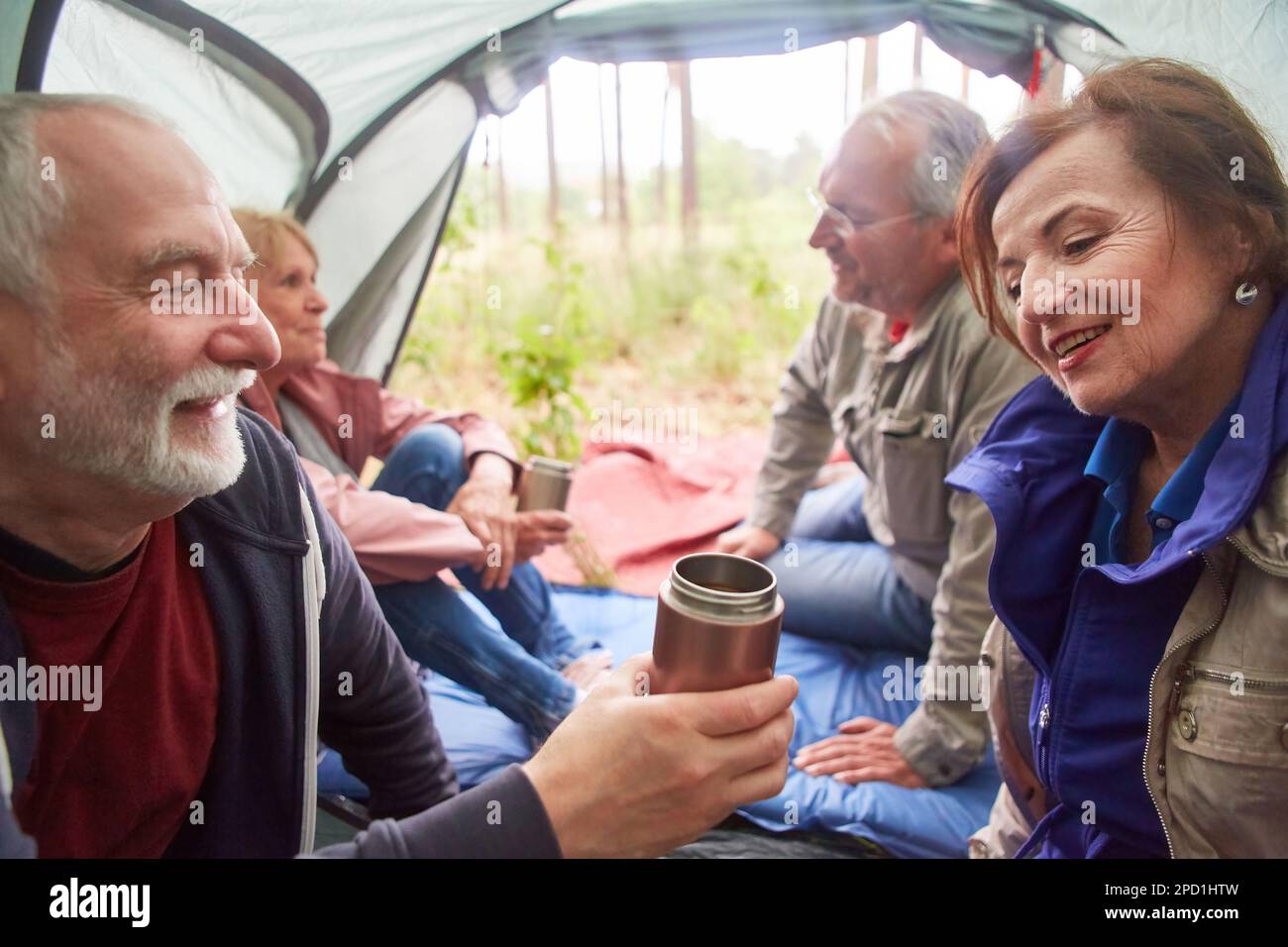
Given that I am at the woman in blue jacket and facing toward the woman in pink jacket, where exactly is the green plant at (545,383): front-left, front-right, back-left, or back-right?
front-right

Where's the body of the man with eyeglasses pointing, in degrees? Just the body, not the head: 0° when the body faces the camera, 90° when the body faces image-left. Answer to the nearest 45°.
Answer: approximately 45°

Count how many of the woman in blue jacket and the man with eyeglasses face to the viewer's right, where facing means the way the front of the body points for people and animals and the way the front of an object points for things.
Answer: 0

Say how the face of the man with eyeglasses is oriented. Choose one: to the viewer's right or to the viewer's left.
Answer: to the viewer's left

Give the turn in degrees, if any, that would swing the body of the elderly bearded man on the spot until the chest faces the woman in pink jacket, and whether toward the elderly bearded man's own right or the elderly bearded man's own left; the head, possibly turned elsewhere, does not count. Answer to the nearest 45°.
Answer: approximately 135° to the elderly bearded man's own left

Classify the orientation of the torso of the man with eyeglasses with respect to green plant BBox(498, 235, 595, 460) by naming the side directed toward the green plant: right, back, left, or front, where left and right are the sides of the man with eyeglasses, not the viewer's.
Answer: right

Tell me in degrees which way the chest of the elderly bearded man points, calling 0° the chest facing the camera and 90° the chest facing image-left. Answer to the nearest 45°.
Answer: approximately 315°

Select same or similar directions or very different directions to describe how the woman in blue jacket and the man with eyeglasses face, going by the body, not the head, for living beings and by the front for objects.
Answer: same or similar directions

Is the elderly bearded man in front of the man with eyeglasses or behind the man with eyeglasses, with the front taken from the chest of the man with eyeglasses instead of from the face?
in front

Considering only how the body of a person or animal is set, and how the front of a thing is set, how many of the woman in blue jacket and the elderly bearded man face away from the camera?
0

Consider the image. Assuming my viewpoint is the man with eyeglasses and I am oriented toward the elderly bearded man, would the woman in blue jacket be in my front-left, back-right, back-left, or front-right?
front-left

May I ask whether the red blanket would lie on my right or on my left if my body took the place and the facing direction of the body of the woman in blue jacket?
on my right

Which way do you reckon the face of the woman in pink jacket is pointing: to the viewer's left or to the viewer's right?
to the viewer's right

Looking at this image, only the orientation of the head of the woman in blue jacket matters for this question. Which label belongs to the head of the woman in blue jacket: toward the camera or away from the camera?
toward the camera
